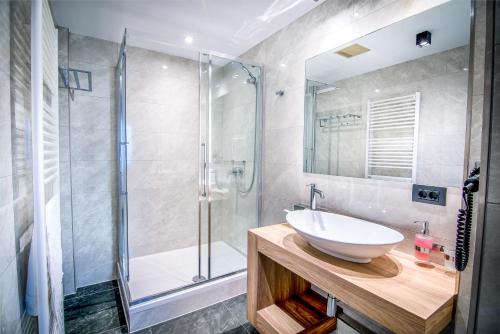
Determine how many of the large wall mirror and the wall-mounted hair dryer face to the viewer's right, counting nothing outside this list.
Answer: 0

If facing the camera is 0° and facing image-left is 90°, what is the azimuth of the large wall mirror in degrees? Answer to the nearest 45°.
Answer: approximately 45°

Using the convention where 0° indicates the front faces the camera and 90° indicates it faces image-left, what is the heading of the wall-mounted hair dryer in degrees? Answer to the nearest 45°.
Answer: approximately 45°

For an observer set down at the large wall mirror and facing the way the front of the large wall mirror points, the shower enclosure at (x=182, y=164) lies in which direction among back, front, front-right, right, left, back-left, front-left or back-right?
front-right

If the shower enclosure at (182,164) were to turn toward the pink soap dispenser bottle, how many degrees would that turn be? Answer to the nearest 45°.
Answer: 0° — it already faces it

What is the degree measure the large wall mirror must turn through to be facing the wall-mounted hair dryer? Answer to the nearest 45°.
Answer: approximately 45° to its left

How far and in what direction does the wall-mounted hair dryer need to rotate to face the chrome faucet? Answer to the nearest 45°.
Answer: approximately 90° to its right

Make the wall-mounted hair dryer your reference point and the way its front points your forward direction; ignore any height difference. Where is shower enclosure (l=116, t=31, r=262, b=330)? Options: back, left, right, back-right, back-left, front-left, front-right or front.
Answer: front-right
